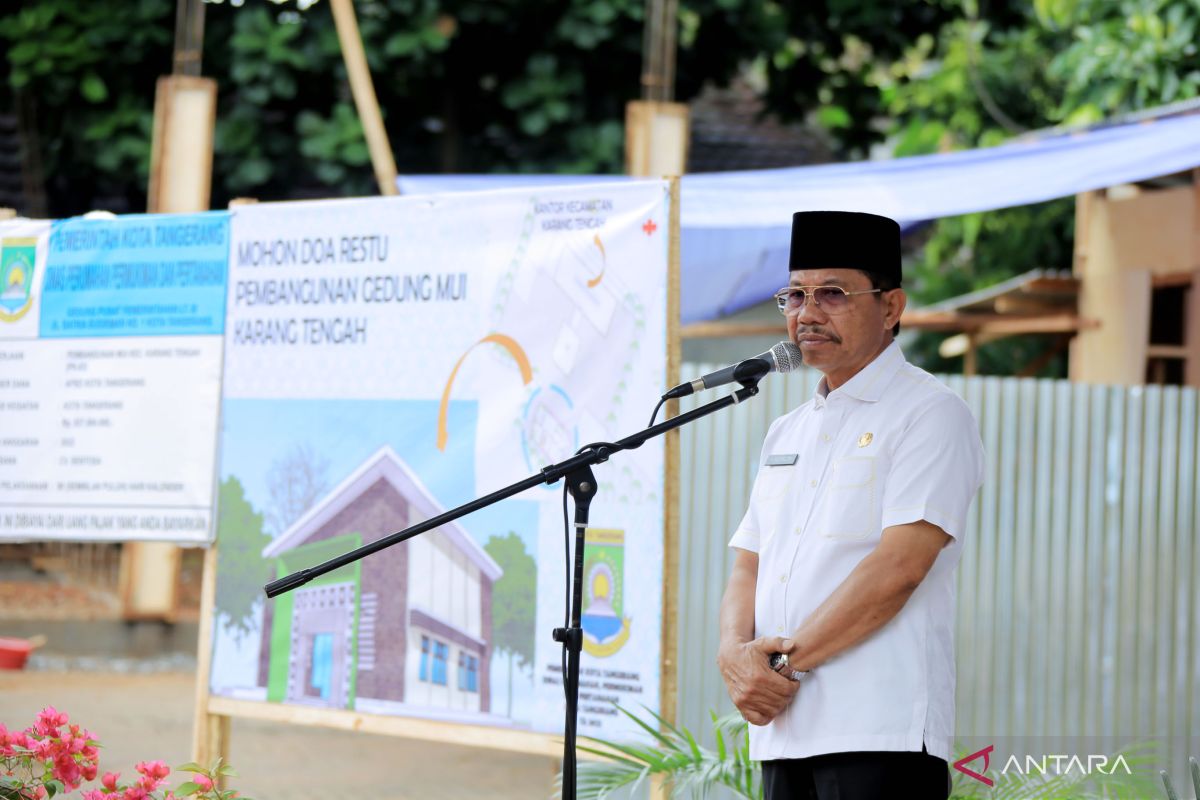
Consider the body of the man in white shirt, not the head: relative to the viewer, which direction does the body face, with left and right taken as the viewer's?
facing the viewer and to the left of the viewer

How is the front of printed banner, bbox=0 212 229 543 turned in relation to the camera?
facing the viewer

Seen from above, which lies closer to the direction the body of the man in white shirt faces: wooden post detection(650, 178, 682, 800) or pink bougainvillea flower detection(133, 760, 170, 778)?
the pink bougainvillea flower

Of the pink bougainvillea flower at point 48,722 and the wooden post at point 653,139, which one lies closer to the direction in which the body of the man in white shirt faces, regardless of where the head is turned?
the pink bougainvillea flower

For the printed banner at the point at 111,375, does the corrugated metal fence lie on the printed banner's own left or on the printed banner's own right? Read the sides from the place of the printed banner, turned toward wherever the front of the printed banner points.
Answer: on the printed banner's own left

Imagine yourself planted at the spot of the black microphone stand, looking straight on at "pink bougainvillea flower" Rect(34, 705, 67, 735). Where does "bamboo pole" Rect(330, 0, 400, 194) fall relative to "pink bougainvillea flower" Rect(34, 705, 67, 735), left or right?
right

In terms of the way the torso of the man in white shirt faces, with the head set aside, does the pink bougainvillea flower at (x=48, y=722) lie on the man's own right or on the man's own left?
on the man's own right

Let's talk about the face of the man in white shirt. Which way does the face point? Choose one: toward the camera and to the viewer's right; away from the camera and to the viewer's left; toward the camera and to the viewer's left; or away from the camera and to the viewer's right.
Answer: toward the camera and to the viewer's left

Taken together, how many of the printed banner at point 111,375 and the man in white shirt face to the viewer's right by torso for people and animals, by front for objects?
0

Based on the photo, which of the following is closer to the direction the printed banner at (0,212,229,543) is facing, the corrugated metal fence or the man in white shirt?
the man in white shirt

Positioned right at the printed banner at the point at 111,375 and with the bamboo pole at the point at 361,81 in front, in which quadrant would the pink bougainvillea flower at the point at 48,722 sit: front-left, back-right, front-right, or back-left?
back-right

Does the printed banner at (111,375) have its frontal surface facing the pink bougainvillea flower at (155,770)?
yes
